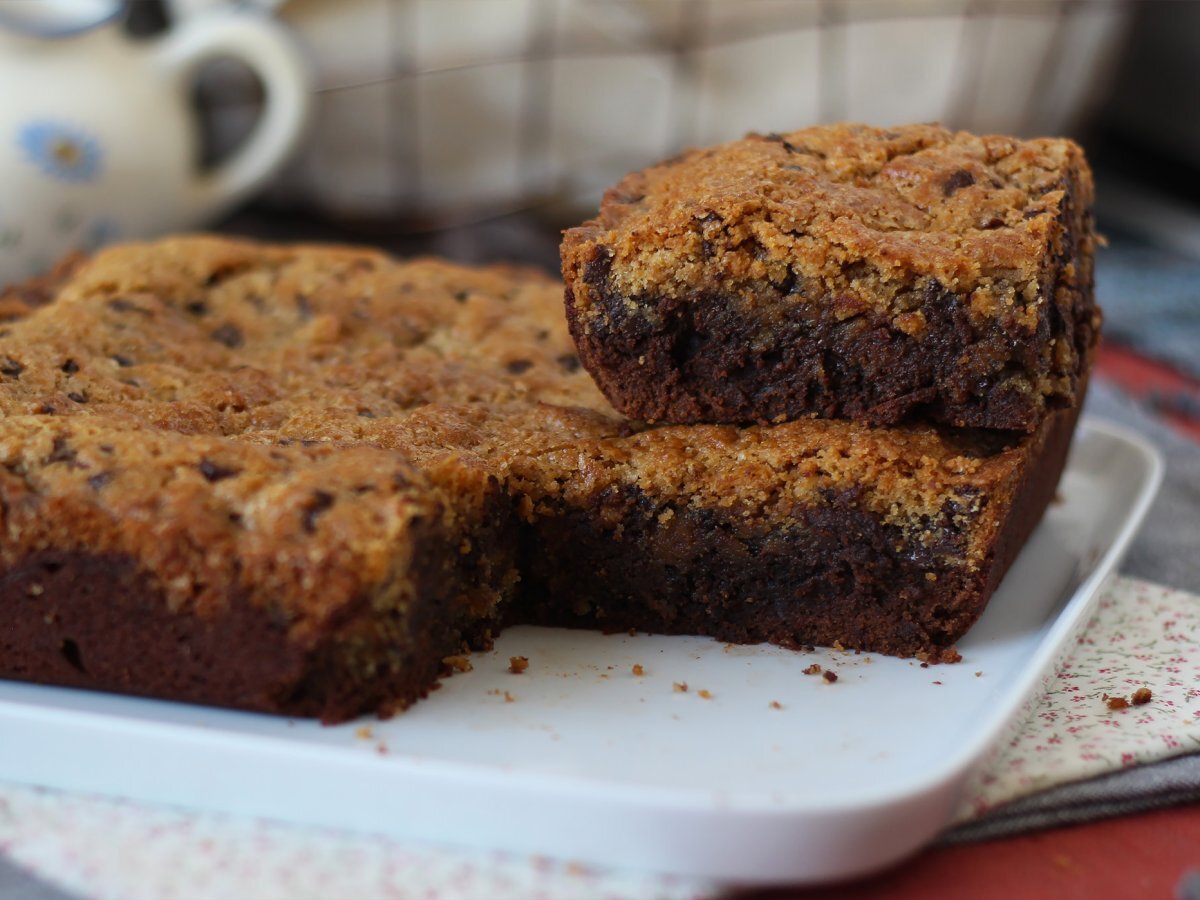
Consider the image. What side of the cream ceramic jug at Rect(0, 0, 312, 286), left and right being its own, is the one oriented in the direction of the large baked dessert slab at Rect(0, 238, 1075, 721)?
left

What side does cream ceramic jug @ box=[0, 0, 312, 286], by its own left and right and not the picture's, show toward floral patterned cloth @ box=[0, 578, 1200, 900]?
left

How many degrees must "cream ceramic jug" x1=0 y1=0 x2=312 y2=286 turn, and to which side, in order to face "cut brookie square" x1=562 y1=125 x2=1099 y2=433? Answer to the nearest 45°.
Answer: approximately 135° to its left

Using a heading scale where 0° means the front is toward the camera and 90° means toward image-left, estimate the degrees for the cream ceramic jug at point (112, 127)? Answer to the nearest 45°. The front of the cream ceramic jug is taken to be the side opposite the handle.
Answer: approximately 90°

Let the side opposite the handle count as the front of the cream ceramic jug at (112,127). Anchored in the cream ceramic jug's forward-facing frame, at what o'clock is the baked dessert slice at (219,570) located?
The baked dessert slice is roughly at 9 o'clock from the cream ceramic jug.
